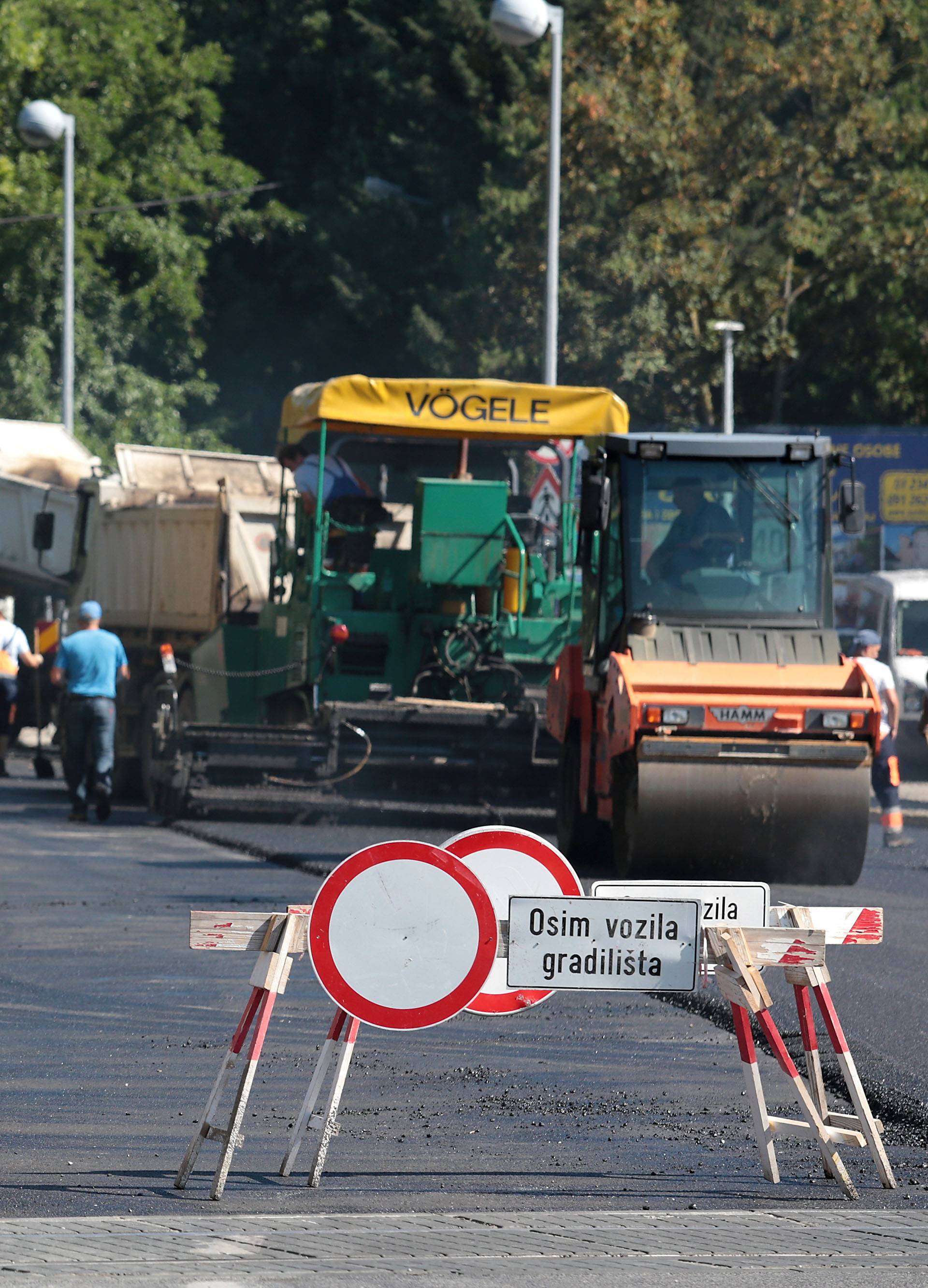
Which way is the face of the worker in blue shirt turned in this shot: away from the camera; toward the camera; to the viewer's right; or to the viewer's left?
away from the camera

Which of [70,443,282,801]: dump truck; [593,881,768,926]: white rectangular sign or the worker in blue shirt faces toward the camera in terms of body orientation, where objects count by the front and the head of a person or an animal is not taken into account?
the white rectangular sign

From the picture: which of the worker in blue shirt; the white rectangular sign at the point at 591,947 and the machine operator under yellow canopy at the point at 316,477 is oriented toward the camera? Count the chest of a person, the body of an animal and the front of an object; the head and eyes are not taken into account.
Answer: the white rectangular sign

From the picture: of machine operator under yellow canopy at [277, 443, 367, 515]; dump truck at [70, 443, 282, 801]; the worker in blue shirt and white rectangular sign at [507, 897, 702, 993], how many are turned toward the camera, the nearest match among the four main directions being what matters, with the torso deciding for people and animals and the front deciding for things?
1

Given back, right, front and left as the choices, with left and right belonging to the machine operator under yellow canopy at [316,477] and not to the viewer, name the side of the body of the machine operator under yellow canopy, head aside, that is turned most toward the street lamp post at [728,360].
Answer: right

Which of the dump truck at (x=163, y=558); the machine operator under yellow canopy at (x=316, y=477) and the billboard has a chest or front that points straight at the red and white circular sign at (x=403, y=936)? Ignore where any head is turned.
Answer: the billboard

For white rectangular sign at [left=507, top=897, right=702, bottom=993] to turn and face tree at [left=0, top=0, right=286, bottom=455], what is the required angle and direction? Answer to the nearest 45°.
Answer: approximately 180°

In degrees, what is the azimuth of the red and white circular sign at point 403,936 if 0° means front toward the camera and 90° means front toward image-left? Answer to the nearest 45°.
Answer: approximately 0°

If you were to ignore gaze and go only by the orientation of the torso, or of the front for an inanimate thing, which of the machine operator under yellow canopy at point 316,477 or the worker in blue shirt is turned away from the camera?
the worker in blue shirt

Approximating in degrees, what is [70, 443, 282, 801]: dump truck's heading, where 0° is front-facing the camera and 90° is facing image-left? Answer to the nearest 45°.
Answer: approximately 135°

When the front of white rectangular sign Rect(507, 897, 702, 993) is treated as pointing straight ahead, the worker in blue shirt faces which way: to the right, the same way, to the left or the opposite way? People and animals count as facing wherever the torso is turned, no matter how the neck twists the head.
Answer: the opposite way

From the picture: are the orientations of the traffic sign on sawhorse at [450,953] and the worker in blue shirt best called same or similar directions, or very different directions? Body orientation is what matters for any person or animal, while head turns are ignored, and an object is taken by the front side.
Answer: very different directions

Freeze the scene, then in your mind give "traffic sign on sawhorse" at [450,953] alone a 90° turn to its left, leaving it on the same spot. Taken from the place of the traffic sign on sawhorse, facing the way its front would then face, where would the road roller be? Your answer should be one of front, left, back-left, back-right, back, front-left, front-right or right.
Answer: left
